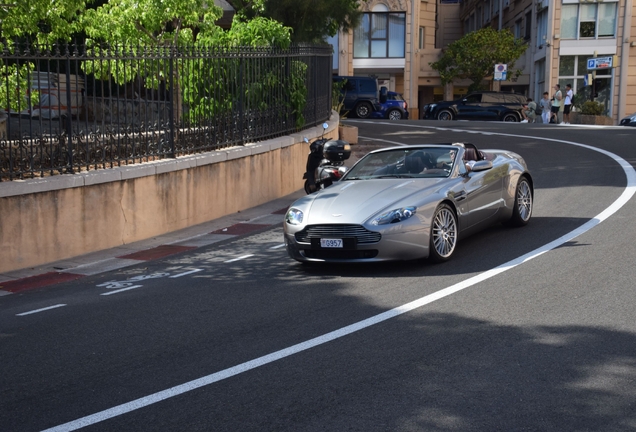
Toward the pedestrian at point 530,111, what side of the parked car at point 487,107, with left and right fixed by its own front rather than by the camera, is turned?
back

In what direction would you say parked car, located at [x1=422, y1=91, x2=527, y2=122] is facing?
to the viewer's left

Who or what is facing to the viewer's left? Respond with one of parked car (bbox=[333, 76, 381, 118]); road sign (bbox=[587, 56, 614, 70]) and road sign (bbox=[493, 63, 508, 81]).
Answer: the parked car

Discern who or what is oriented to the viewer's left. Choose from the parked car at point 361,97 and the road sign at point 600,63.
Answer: the parked car

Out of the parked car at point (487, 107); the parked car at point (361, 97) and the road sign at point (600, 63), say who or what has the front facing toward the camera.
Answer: the road sign

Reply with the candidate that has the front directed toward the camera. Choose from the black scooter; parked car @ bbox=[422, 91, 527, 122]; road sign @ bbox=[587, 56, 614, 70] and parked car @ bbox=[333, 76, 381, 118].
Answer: the road sign

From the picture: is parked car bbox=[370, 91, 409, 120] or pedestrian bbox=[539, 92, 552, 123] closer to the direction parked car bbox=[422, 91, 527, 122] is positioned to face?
the parked car

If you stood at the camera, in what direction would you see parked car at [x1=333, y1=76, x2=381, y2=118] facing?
facing to the left of the viewer

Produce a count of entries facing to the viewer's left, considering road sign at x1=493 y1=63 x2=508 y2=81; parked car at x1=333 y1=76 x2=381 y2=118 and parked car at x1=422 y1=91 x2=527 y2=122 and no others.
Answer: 2

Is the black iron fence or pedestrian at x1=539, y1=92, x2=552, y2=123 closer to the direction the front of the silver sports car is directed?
the black iron fence

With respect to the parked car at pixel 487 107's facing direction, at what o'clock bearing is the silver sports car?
The silver sports car is roughly at 9 o'clock from the parked car.

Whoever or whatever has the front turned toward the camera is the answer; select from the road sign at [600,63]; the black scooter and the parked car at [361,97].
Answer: the road sign

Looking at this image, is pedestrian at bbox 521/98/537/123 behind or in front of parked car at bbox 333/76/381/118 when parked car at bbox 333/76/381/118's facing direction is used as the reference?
behind
